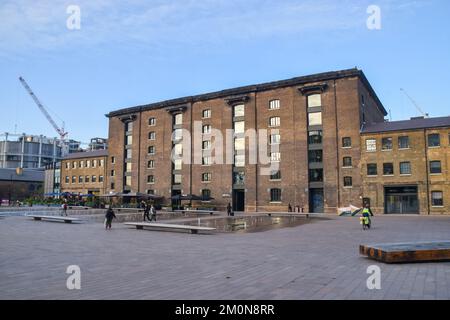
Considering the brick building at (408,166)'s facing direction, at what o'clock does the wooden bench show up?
The wooden bench is roughly at 12 o'clock from the brick building.

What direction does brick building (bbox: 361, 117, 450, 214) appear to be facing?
toward the camera
